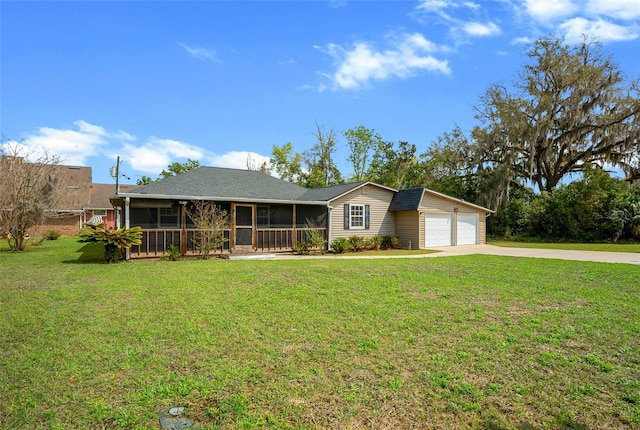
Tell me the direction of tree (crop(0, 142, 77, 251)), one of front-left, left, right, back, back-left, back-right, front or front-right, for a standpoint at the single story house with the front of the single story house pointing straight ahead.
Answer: right

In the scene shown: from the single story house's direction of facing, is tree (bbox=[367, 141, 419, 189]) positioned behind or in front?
behind

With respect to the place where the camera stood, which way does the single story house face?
facing the viewer

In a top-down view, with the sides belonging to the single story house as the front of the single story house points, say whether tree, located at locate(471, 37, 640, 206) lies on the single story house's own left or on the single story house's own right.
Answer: on the single story house's own left

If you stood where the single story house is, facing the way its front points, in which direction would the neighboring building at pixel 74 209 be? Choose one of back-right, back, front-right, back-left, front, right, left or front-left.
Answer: back-right

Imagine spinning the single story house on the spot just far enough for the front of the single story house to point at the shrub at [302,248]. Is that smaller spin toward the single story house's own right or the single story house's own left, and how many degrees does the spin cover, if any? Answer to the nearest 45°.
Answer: approximately 45° to the single story house's own left

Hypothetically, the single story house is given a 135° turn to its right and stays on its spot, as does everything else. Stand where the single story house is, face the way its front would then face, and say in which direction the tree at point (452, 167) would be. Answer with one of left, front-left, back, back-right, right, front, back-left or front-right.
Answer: right

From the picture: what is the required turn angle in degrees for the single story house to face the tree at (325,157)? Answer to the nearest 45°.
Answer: approximately 180°

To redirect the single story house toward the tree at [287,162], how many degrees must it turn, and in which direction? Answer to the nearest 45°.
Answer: approximately 180°

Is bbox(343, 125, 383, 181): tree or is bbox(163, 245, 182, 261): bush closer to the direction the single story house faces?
the bush

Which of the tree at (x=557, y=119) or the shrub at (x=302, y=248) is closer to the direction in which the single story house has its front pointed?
the shrub
